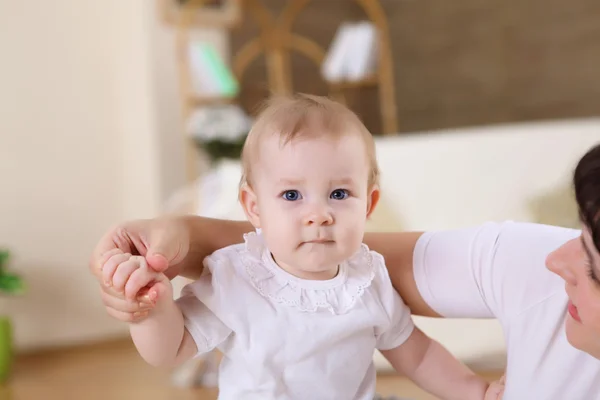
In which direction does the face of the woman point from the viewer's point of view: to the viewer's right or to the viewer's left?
to the viewer's left

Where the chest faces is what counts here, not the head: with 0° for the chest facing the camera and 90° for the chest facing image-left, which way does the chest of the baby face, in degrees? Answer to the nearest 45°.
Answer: approximately 0°

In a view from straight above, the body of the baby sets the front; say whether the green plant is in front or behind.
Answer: behind

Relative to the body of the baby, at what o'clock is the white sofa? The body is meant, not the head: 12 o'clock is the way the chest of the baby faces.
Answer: The white sofa is roughly at 7 o'clock from the baby.
